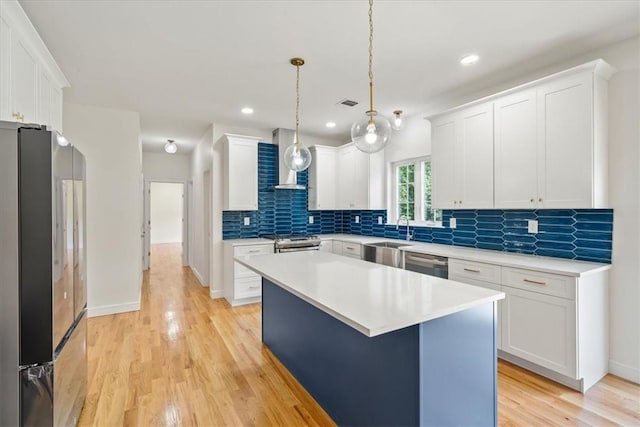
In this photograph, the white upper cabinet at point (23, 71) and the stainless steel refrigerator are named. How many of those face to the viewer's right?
2

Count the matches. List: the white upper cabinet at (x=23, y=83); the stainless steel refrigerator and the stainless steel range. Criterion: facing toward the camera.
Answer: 1

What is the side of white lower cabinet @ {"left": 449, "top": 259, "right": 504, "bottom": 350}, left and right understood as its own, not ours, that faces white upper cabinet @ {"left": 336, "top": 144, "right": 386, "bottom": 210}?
right

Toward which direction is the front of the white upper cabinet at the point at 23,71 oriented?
to the viewer's right

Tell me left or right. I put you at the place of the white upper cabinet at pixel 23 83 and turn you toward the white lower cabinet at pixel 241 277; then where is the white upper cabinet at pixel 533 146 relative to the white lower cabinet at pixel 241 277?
right

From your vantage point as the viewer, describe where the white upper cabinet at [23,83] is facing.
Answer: facing to the right of the viewer

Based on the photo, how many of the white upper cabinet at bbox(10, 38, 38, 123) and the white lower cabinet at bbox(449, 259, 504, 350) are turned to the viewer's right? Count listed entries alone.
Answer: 1

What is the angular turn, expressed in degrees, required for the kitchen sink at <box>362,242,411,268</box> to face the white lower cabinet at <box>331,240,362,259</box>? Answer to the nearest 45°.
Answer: approximately 90° to its right

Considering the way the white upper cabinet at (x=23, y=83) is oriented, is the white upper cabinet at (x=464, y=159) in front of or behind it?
in front
